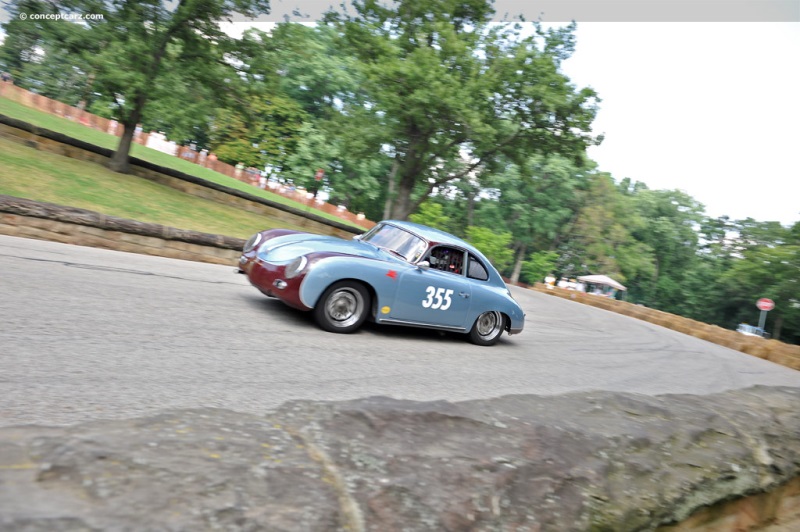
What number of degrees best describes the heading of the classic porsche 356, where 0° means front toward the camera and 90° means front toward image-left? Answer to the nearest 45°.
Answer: approximately 45°

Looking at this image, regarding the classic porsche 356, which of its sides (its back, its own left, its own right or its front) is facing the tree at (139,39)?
right

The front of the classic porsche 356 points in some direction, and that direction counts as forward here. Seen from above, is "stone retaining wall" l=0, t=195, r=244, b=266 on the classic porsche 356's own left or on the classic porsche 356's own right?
on the classic porsche 356's own right

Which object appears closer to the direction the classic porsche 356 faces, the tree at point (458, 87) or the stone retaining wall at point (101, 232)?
the stone retaining wall

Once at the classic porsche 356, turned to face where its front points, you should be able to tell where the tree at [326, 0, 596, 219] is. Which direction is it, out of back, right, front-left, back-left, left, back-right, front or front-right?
back-right

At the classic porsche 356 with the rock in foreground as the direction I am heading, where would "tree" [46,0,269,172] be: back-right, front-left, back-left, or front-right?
back-right

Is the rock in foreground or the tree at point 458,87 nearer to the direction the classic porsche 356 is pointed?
the rock in foreground
